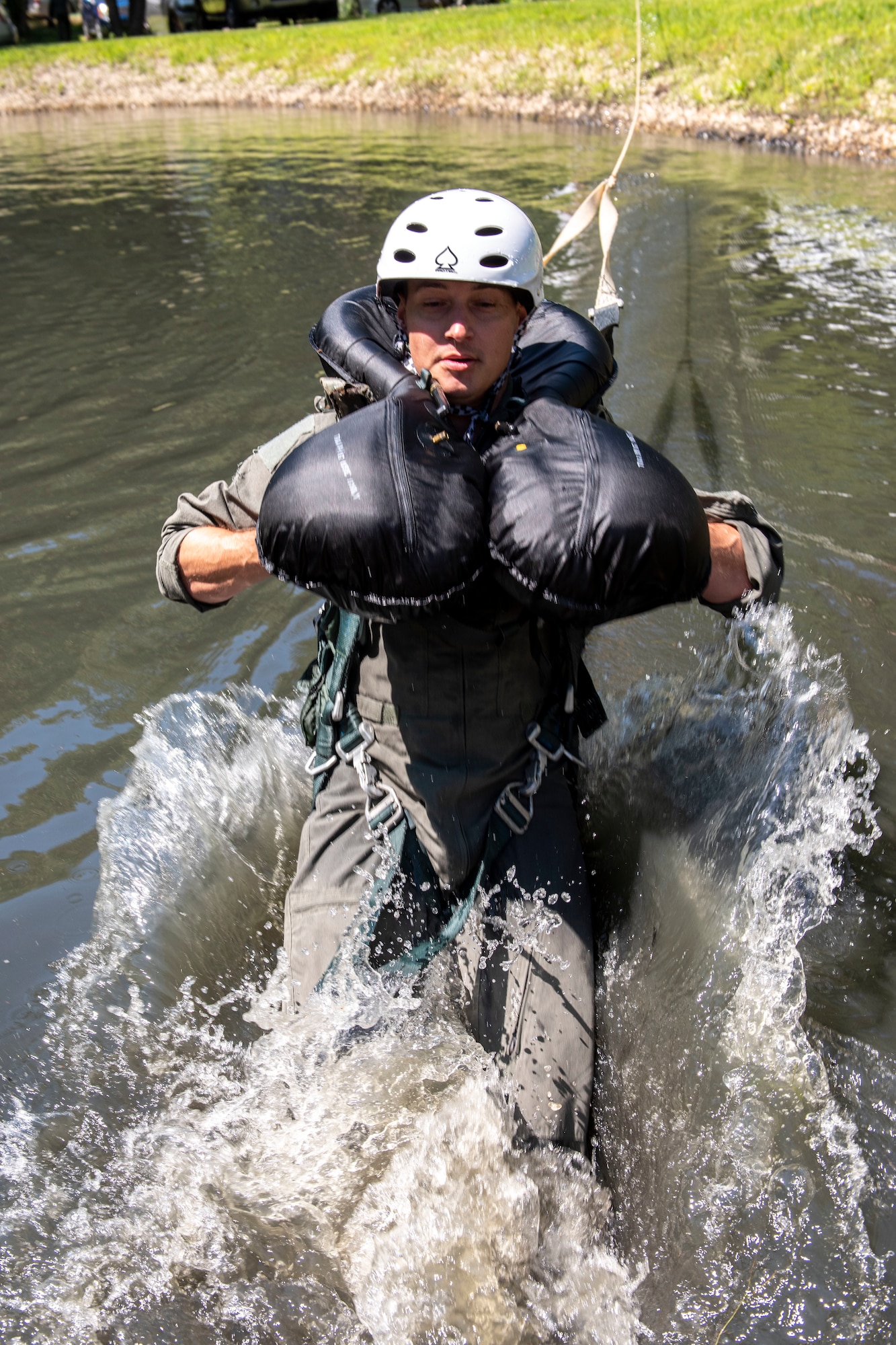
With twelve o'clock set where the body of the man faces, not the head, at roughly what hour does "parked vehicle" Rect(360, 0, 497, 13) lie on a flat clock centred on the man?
The parked vehicle is roughly at 6 o'clock from the man.

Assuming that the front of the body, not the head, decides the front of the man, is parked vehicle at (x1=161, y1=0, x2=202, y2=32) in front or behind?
behind

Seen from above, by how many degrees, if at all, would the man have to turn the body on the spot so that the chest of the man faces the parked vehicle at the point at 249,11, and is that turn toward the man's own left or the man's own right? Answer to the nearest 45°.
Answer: approximately 180°

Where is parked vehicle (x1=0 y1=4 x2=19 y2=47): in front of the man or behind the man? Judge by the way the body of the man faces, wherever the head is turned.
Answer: behind

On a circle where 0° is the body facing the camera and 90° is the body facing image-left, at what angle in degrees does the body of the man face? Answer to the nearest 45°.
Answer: approximately 0°
